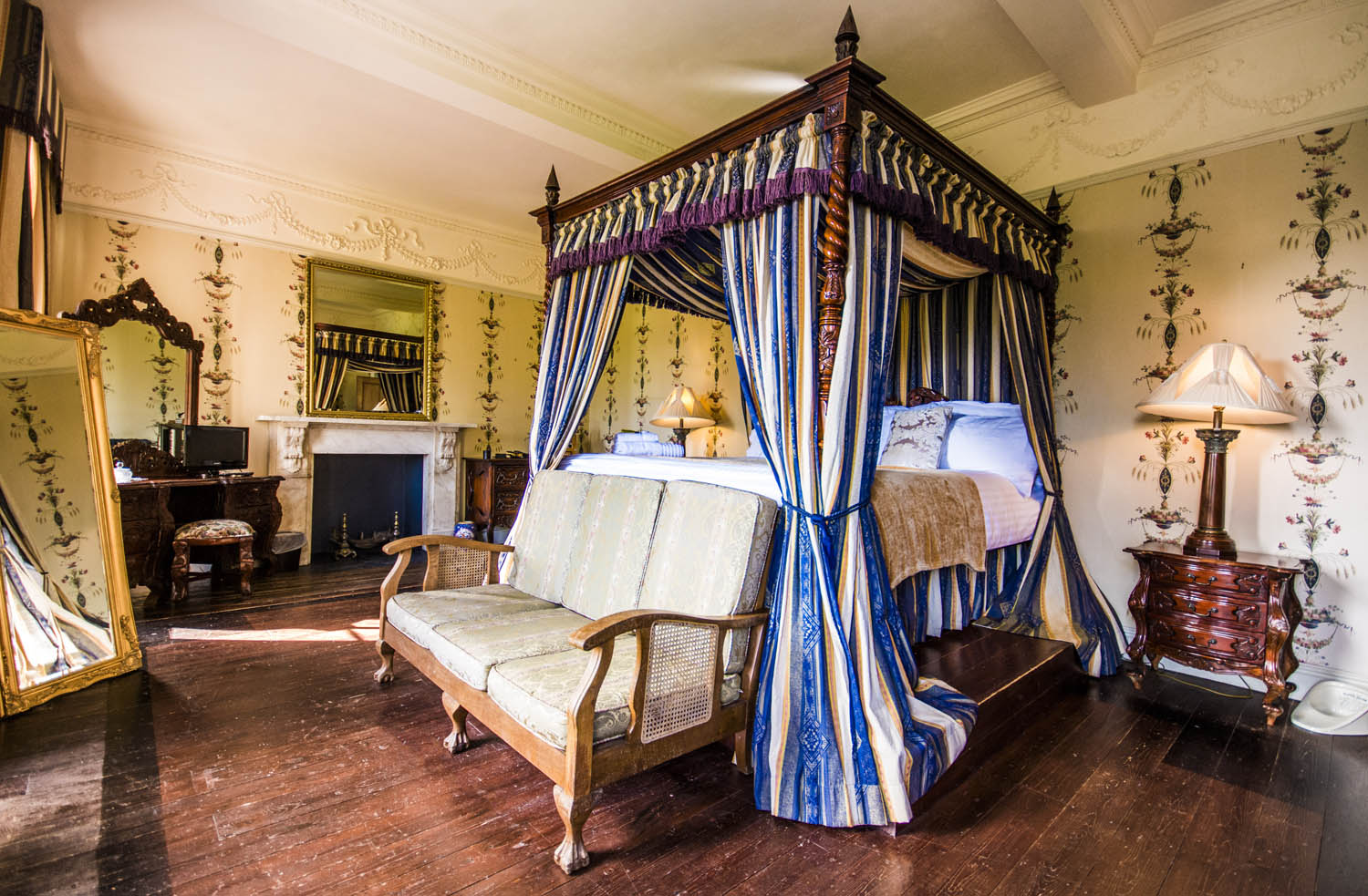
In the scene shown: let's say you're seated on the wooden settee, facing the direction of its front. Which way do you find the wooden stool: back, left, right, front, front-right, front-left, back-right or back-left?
right

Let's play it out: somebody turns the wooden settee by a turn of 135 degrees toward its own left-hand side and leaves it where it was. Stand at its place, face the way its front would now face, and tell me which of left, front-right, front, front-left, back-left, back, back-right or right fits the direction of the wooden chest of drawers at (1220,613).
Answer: front

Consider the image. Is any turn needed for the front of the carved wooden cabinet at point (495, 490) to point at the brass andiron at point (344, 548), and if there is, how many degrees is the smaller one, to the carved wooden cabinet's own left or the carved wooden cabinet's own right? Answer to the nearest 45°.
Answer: approximately 135° to the carved wooden cabinet's own right

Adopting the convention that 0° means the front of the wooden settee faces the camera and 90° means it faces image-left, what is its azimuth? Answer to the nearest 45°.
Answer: approximately 45°

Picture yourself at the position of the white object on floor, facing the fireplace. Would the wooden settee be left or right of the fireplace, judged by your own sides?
left

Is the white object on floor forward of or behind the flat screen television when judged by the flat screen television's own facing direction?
forward

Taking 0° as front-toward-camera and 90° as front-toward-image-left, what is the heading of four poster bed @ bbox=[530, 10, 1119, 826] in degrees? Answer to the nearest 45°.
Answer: approximately 45°

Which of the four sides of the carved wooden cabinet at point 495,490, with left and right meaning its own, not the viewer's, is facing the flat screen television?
right

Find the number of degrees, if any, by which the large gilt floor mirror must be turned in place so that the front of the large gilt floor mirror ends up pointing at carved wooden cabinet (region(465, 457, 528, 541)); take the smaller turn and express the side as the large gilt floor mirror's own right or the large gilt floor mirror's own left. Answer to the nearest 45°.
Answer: approximately 90° to the large gilt floor mirror's own left

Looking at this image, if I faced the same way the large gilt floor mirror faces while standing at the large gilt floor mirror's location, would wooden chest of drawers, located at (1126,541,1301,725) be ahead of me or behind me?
ahead

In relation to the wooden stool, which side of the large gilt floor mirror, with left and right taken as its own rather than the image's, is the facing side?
left
